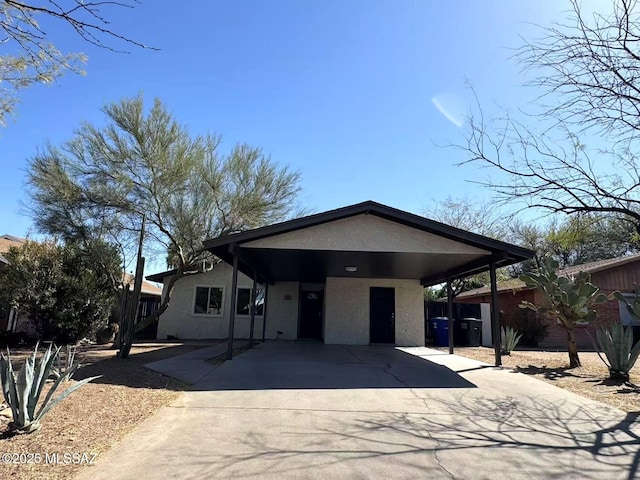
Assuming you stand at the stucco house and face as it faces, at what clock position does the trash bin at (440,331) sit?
The trash bin is roughly at 8 o'clock from the stucco house.

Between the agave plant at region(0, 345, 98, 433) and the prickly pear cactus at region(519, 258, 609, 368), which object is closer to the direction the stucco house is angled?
the agave plant

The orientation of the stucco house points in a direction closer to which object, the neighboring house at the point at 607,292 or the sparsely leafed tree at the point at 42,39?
the sparsely leafed tree

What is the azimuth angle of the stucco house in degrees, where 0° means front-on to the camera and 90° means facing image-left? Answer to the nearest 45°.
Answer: approximately 0°

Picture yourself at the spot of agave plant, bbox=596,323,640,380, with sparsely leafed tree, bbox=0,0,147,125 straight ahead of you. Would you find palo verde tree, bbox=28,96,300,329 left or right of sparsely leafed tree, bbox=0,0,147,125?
right

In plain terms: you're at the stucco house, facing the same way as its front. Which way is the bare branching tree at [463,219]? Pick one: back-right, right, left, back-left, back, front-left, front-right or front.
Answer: back-left

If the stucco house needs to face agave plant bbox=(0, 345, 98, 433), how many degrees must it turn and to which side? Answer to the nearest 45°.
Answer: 0° — it already faces it

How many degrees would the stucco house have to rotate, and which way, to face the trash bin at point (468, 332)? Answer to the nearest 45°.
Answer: approximately 135° to its left

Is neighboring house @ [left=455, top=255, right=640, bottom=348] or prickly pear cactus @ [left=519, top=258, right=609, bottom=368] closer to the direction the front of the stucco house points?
the prickly pear cactus

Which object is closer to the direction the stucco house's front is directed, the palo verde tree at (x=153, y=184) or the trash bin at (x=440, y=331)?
the palo verde tree
